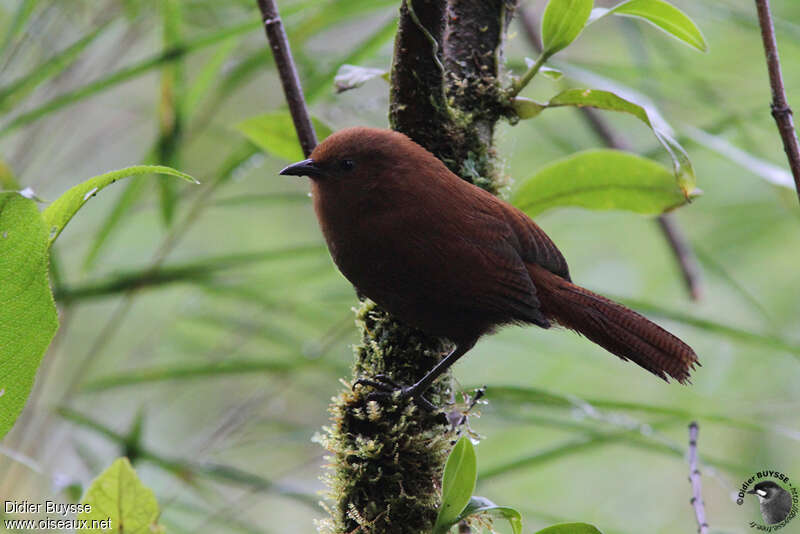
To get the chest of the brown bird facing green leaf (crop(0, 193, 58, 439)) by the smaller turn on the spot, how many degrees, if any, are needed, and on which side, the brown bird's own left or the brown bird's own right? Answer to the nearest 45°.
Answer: approximately 45° to the brown bird's own left

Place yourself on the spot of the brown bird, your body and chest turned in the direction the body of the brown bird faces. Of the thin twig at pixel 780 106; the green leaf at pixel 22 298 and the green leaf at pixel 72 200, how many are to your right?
0

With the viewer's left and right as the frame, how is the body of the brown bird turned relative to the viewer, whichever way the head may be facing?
facing to the left of the viewer

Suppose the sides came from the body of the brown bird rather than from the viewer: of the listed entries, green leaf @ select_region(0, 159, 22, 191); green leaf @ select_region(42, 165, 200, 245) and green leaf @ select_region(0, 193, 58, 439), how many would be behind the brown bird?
0

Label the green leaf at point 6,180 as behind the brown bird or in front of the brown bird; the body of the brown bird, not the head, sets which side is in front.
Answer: in front

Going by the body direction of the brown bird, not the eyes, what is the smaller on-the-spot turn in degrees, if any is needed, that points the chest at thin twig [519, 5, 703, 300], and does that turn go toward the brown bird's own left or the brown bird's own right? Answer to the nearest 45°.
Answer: approximately 135° to the brown bird's own right

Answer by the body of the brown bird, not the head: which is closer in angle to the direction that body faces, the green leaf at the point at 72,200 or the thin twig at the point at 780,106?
the green leaf
